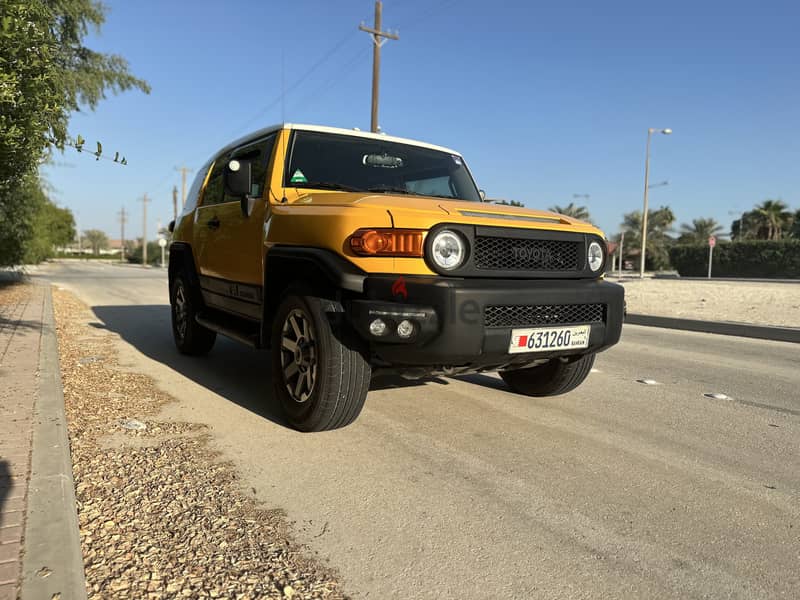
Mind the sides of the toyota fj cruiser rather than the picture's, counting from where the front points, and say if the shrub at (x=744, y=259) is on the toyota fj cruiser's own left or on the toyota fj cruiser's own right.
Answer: on the toyota fj cruiser's own left

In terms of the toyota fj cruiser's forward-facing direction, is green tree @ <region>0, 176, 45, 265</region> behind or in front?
behind

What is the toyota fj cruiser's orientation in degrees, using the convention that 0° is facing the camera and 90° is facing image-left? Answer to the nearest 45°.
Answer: approximately 315°

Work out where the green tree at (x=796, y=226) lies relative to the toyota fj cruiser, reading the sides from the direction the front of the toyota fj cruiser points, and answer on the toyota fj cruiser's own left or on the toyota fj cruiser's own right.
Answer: on the toyota fj cruiser's own left

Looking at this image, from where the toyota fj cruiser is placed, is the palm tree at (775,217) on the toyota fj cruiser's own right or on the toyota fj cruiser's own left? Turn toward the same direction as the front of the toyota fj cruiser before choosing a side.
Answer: on the toyota fj cruiser's own left

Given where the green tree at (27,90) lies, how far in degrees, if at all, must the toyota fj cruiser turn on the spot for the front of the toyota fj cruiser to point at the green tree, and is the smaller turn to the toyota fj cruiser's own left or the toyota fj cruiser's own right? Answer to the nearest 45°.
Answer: approximately 135° to the toyota fj cruiser's own right
